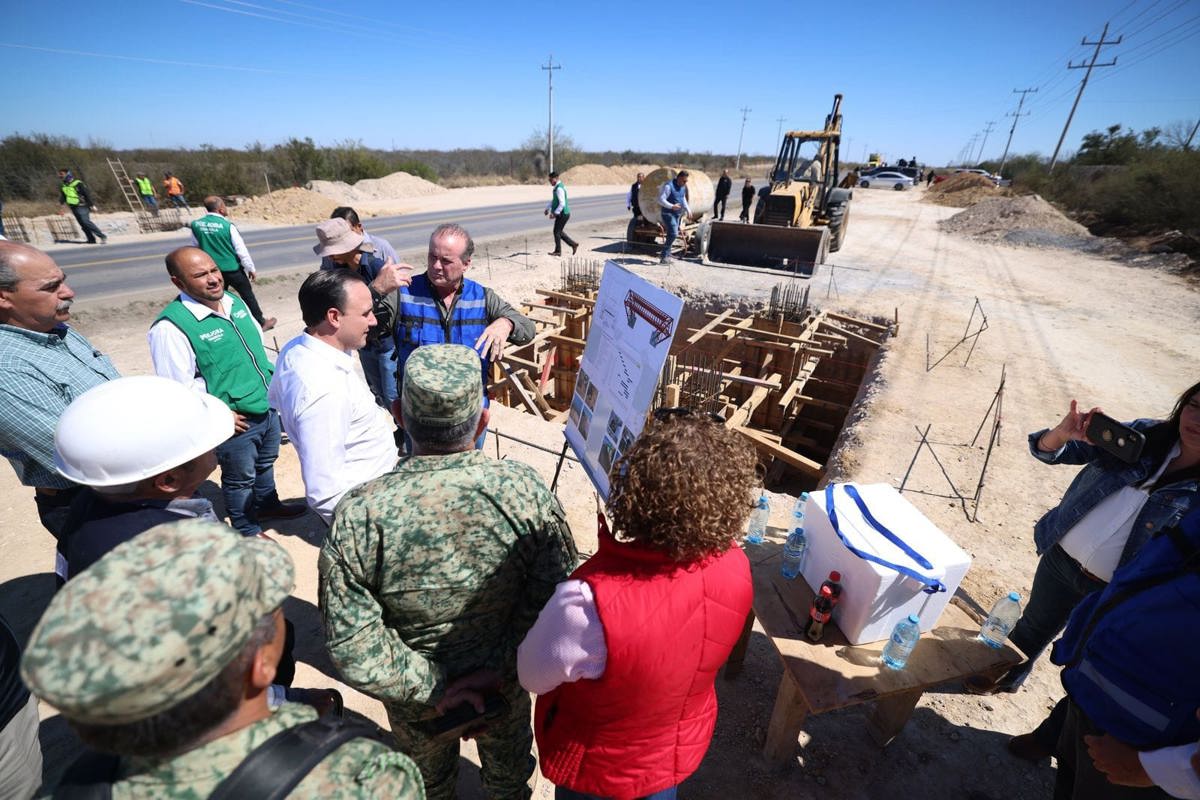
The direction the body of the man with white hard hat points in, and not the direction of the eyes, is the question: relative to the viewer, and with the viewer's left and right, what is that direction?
facing away from the viewer and to the right of the viewer

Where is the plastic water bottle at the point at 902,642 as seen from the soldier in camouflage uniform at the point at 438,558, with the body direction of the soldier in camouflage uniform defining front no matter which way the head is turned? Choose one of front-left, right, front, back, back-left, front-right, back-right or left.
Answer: right

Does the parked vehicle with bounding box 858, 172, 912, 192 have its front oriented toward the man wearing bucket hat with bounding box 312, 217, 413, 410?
no

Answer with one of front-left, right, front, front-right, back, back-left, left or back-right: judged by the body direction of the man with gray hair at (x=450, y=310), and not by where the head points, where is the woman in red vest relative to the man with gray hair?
front

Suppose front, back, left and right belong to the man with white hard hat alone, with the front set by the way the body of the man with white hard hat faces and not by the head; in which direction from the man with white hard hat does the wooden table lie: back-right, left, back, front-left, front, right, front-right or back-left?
right

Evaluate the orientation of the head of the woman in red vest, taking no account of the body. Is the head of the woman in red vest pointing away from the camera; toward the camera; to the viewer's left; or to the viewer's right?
away from the camera

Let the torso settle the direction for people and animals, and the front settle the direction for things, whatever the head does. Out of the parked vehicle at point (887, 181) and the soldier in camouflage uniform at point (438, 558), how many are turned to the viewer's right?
0

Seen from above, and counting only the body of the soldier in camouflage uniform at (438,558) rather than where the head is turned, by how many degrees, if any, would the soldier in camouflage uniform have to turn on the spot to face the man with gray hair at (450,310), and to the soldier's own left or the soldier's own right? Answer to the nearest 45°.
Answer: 0° — they already face them

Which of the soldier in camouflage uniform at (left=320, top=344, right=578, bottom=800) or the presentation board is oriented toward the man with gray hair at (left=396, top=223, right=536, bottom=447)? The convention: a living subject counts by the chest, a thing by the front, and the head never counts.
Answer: the soldier in camouflage uniform

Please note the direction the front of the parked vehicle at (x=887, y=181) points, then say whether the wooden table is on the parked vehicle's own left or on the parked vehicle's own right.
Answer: on the parked vehicle's own left

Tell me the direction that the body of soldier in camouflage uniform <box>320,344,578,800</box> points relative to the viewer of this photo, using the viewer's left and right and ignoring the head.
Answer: facing away from the viewer

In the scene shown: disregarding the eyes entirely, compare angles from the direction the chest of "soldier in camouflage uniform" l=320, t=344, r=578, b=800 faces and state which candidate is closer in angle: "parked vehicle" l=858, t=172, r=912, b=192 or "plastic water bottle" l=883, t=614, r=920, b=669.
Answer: the parked vehicle

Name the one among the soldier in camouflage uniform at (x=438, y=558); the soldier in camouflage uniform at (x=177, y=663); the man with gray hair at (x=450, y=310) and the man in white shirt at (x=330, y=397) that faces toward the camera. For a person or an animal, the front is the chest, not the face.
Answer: the man with gray hair

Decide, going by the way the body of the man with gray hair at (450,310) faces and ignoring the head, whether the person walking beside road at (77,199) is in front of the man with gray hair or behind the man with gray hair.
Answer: behind

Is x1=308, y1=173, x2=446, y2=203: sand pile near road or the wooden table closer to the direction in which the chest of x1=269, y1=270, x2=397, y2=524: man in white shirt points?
the wooden table

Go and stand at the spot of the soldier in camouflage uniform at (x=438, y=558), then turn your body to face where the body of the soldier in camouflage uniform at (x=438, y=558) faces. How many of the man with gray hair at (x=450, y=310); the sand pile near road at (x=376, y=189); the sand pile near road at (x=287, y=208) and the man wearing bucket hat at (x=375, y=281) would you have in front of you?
4

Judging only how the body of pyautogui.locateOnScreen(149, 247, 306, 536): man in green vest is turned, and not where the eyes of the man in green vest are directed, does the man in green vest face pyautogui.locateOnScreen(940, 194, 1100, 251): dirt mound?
no

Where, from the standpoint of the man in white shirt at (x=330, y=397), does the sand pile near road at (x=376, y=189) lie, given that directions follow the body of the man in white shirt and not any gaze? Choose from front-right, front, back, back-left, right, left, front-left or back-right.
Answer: left

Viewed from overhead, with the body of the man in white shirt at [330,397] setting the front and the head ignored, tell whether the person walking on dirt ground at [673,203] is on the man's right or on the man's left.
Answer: on the man's left

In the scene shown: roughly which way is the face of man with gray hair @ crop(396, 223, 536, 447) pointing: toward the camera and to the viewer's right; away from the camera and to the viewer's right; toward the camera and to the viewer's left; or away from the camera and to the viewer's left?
toward the camera and to the viewer's left

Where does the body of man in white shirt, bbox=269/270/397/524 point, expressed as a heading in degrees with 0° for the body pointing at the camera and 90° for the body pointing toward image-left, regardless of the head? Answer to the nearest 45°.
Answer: approximately 270°

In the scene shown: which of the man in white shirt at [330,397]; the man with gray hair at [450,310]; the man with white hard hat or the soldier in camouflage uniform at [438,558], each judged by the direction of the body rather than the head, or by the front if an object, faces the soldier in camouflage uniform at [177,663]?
the man with gray hair

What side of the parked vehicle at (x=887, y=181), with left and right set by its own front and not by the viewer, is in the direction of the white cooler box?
left

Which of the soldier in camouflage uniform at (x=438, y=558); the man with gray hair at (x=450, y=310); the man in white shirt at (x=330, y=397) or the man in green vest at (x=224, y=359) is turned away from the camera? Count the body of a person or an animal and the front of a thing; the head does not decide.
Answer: the soldier in camouflage uniform

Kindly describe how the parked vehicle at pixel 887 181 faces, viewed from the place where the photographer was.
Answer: facing to the left of the viewer

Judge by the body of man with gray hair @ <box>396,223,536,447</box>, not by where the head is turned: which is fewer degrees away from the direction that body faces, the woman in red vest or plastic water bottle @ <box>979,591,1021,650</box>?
the woman in red vest
